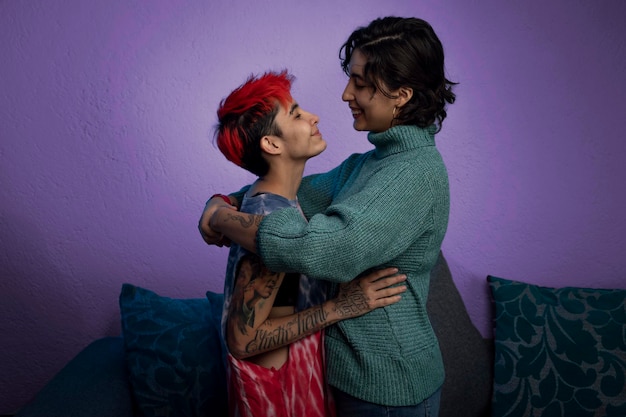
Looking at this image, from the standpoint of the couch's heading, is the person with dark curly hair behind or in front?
in front

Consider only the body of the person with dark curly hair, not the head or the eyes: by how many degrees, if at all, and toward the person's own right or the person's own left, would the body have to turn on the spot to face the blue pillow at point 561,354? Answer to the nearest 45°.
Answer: approximately 135° to the person's own right

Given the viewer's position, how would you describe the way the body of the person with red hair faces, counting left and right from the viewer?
facing to the right of the viewer

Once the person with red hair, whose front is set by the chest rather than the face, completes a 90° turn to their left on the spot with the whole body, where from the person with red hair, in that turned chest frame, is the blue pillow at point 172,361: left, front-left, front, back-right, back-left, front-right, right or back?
front-left

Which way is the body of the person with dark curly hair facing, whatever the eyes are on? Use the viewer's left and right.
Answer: facing to the left of the viewer

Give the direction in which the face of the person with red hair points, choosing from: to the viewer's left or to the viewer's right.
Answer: to the viewer's right

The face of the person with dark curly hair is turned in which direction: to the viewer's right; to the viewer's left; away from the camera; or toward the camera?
to the viewer's left

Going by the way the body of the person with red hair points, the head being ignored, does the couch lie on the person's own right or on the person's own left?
on the person's own left

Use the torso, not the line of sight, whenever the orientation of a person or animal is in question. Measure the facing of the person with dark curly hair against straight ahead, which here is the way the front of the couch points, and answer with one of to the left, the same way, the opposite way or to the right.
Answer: to the right
